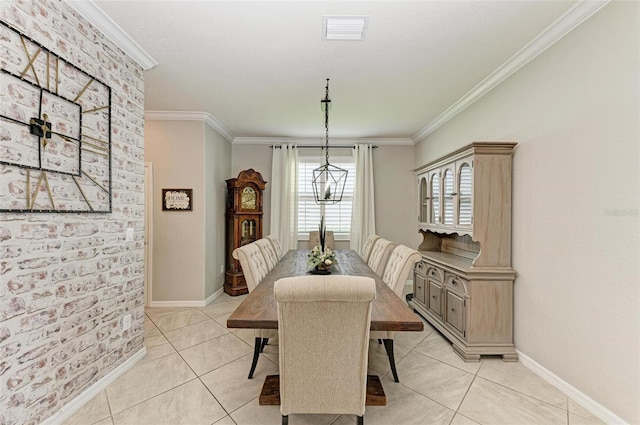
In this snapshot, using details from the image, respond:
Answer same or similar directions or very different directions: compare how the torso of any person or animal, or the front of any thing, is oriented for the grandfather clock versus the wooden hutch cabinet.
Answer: very different directions

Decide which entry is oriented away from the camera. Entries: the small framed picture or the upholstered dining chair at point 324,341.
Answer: the upholstered dining chair

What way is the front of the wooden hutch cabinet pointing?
to the viewer's left

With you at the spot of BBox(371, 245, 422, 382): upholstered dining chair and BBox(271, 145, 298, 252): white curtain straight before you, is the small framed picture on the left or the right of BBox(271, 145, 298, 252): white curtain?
left

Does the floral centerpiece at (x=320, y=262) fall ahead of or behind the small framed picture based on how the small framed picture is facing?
ahead

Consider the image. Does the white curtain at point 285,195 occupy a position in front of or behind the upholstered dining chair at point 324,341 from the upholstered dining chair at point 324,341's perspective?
in front

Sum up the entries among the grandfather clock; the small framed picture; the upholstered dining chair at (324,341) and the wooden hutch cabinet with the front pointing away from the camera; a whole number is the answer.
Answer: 1

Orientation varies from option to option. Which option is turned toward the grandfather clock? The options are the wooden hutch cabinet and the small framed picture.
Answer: the wooden hutch cabinet

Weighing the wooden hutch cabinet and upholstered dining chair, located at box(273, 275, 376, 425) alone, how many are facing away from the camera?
1

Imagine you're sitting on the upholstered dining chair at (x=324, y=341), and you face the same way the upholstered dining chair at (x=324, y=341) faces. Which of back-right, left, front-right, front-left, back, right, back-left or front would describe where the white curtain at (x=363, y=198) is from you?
front

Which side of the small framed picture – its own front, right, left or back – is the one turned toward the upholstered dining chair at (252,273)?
front

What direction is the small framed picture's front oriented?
toward the camera

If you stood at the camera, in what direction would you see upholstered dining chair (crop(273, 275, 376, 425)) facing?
facing away from the viewer

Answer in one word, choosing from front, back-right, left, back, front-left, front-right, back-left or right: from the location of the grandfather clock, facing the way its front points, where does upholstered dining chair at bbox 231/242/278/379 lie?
front-right

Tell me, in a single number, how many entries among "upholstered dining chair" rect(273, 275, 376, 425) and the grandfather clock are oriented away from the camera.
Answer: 1

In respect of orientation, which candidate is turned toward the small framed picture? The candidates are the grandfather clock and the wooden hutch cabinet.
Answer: the wooden hutch cabinet

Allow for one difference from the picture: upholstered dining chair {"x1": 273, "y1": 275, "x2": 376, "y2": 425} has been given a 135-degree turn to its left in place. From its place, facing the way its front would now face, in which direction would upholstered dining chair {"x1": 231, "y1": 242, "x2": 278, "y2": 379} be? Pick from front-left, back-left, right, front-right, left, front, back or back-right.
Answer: right

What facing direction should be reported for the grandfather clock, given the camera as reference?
facing the viewer and to the right of the viewer
